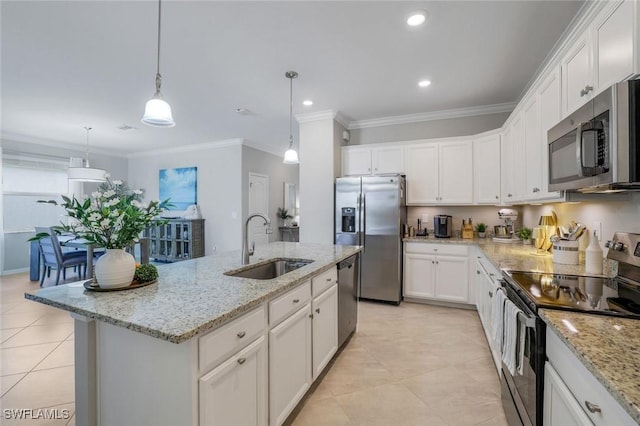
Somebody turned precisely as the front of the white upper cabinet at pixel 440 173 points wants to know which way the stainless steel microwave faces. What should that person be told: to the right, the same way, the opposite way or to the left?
to the right

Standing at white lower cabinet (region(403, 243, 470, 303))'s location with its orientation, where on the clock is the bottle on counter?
The bottle on counter is roughly at 11 o'clock from the white lower cabinet.

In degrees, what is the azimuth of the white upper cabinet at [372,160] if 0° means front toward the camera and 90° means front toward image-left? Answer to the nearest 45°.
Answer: approximately 0°

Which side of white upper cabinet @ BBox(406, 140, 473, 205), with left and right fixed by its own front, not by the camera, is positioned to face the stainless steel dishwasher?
front

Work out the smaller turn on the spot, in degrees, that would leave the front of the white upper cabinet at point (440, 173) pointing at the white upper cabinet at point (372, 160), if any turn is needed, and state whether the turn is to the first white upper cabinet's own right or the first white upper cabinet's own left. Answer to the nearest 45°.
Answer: approximately 90° to the first white upper cabinet's own right

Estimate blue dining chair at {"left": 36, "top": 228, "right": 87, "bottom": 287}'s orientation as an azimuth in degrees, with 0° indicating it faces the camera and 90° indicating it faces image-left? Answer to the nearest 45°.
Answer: approximately 225°

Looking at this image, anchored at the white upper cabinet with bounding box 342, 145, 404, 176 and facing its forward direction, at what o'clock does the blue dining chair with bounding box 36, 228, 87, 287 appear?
The blue dining chair is roughly at 3 o'clock from the white upper cabinet.

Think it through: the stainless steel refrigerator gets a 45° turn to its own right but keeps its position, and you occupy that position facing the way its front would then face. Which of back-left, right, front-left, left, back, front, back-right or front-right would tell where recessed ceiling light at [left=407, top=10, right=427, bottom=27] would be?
front-left
